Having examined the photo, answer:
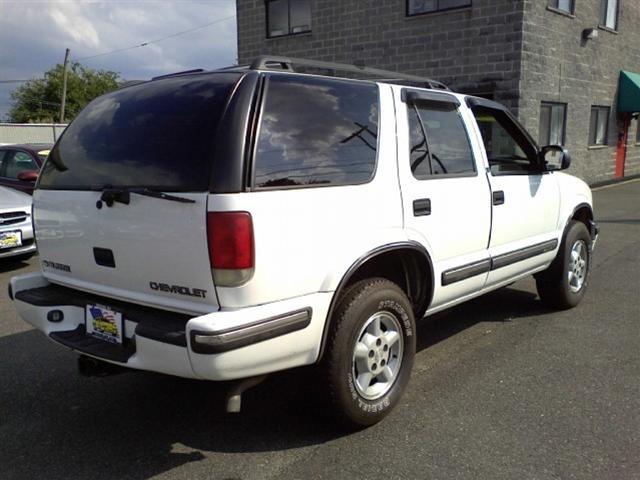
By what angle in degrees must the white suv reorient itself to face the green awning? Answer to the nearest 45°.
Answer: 0° — it already faces it

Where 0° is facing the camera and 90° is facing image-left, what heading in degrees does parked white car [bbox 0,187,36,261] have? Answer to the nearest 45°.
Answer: approximately 315°

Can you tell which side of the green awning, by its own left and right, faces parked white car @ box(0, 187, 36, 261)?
right

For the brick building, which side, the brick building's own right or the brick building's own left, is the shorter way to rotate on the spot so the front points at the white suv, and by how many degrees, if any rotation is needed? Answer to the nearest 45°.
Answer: approximately 45° to the brick building's own right

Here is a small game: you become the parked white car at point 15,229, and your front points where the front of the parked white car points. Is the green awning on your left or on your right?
on your left

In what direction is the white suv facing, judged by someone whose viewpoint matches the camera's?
facing away from the viewer and to the right of the viewer

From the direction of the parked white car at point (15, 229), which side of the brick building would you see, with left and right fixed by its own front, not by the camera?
right

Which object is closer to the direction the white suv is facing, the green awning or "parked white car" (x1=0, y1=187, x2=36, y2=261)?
the green awning

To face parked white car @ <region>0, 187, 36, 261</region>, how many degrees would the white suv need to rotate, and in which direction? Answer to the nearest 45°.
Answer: approximately 90° to its left
